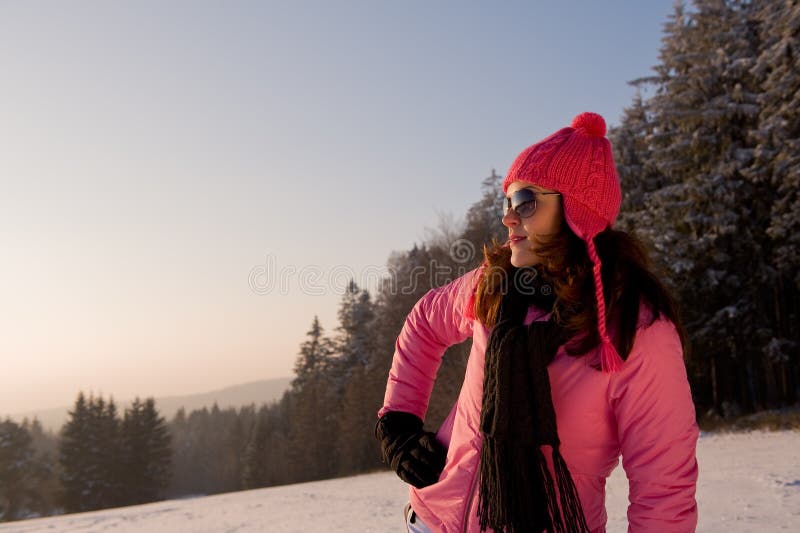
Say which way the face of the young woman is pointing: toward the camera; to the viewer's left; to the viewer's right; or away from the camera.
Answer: to the viewer's left

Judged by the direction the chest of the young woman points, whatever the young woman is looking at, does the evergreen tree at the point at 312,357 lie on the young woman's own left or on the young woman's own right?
on the young woman's own right

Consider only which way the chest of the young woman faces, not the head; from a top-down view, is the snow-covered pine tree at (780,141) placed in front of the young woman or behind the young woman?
behind

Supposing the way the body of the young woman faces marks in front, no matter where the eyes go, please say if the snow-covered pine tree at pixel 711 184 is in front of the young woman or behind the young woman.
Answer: behind

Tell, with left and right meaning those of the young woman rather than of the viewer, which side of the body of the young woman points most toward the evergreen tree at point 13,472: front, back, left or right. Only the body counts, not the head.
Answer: right

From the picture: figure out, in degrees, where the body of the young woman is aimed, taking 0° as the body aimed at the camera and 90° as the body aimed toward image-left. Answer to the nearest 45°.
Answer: approximately 45°
